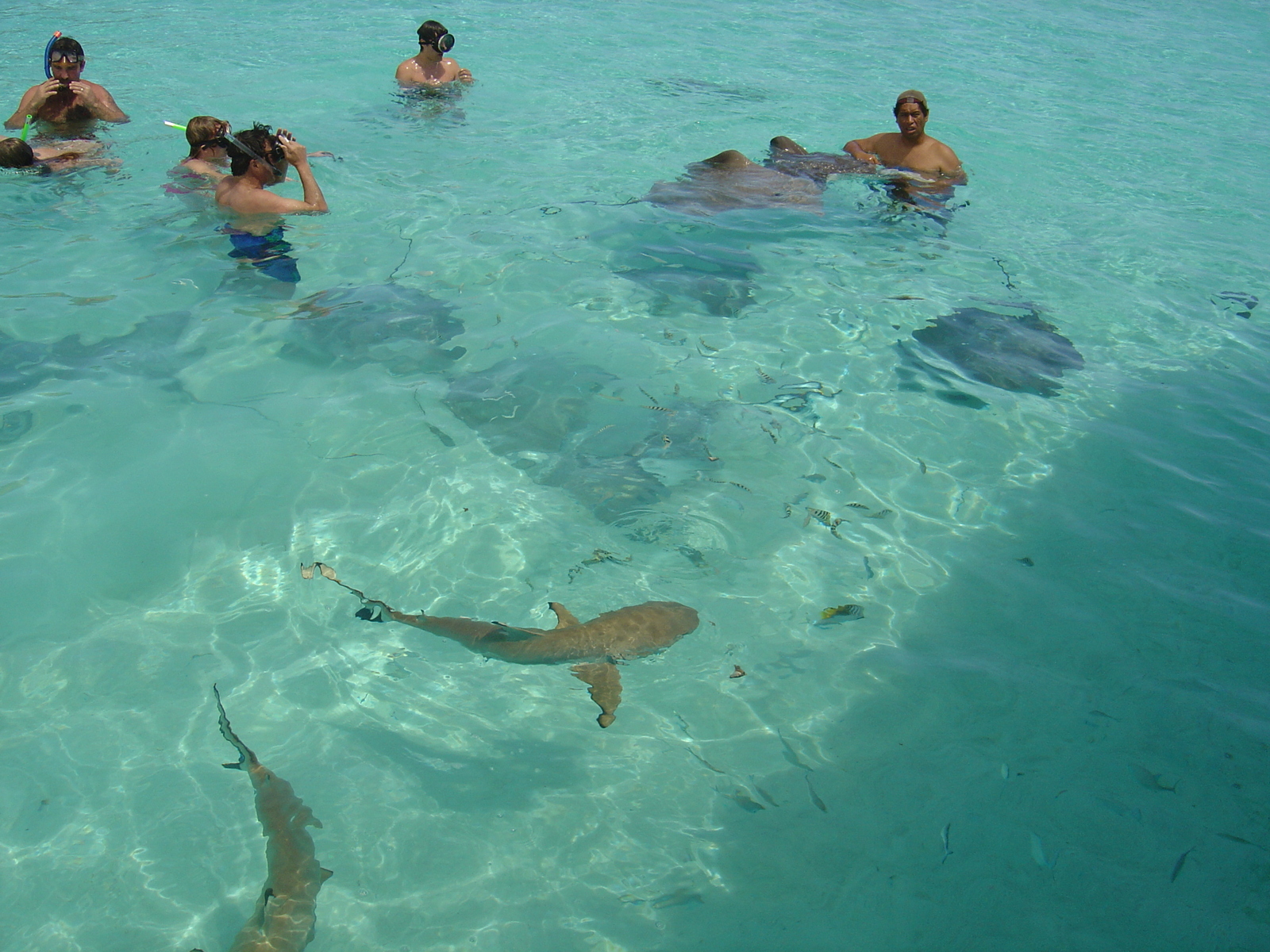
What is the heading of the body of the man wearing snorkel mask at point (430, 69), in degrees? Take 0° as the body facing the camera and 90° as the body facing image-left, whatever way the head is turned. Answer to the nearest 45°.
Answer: approximately 315°

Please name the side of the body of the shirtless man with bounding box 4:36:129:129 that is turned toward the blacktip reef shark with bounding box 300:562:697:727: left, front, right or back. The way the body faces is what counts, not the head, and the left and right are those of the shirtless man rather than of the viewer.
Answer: front

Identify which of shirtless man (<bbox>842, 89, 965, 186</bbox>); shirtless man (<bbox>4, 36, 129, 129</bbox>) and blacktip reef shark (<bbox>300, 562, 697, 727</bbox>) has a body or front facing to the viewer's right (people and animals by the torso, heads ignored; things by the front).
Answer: the blacktip reef shark

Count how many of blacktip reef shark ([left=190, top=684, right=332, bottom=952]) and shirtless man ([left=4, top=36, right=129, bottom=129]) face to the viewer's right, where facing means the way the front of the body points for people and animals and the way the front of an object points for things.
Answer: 0

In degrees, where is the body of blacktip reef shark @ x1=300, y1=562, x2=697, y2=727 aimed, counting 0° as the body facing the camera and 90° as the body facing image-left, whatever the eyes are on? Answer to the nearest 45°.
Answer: approximately 270°

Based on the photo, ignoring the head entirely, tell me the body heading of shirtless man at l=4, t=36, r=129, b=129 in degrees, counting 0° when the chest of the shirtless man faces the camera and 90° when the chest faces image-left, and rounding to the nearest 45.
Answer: approximately 0°

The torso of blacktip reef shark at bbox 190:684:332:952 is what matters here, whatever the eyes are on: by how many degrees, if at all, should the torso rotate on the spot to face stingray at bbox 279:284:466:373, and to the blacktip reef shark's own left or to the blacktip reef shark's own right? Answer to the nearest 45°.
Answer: approximately 180°

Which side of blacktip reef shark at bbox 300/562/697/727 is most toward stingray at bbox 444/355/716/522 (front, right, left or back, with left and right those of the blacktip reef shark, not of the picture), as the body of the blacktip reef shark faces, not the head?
left

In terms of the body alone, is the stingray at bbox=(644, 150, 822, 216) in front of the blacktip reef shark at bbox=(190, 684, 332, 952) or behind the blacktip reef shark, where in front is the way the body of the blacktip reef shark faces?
behind
